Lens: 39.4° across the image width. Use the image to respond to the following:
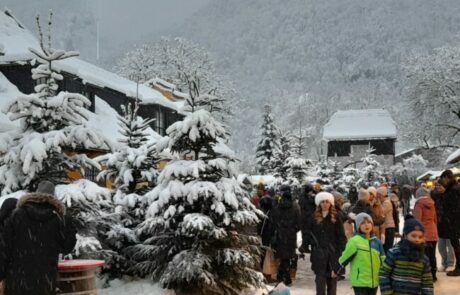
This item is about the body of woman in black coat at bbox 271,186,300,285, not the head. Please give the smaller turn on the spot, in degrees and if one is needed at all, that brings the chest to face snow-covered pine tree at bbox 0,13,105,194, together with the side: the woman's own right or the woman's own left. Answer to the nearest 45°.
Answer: approximately 135° to the woman's own left

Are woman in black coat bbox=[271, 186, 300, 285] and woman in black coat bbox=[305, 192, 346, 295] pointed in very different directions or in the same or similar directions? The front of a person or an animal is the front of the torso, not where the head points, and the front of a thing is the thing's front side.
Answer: very different directions

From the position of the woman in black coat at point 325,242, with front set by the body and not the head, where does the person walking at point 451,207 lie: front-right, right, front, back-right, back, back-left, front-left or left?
back-left

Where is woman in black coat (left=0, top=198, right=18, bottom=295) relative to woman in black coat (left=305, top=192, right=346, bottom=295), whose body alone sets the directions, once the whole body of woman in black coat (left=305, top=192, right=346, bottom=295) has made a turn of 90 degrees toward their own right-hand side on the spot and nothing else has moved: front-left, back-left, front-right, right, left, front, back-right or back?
front-left

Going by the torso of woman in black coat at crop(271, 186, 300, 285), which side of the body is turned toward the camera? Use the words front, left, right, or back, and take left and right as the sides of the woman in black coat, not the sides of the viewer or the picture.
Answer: back

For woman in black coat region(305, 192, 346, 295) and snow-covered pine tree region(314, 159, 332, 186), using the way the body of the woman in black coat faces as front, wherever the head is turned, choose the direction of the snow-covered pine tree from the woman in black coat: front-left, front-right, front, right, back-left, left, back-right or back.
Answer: back

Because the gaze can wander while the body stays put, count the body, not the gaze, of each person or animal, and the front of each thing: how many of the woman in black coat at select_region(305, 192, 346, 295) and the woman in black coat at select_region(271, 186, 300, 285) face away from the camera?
1

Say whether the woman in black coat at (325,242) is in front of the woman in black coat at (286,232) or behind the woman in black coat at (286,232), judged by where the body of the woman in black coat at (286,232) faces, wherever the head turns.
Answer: behind

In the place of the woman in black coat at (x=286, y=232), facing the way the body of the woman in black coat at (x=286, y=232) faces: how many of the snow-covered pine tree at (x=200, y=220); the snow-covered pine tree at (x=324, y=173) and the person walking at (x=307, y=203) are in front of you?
2

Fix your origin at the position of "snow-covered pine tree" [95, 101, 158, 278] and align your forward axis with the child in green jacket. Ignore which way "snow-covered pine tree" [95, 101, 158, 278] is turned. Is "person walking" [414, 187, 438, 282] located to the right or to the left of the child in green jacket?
left

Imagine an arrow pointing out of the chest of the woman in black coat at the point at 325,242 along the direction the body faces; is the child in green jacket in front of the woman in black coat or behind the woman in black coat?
in front

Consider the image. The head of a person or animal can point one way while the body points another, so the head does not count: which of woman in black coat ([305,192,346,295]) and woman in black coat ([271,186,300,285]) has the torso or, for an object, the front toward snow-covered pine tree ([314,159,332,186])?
woman in black coat ([271,186,300,285])
